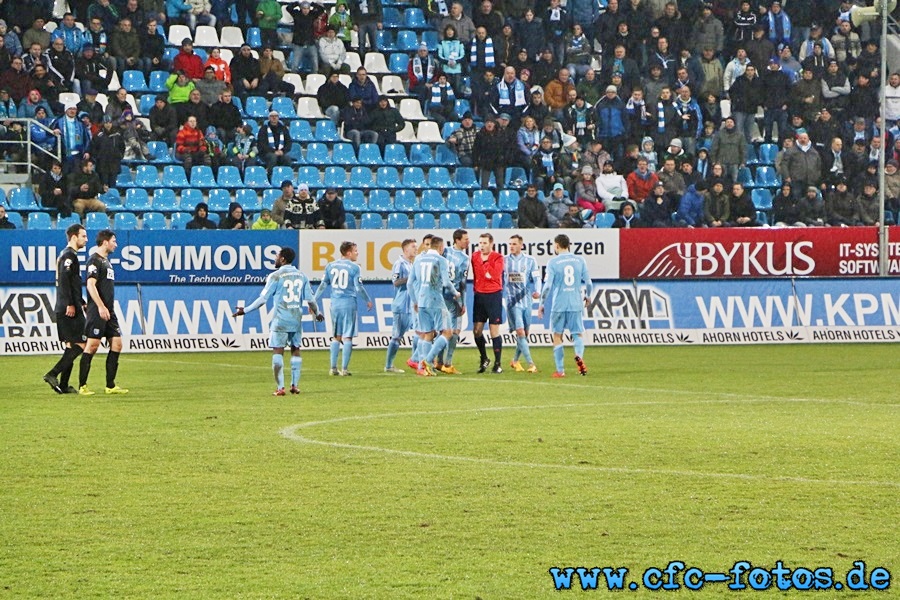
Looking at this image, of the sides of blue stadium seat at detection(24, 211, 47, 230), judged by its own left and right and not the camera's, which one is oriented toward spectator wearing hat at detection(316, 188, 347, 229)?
left

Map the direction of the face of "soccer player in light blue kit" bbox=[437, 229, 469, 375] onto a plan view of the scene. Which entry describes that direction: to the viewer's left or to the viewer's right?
to the viewer's right

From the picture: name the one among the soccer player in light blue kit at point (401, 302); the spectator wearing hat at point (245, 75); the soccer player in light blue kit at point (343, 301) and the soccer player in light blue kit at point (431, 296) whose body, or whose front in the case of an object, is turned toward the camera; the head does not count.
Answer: the spectator wearing hat

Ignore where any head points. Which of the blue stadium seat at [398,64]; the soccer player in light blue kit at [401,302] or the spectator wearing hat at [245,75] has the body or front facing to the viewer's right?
the soccer player in light blue kit

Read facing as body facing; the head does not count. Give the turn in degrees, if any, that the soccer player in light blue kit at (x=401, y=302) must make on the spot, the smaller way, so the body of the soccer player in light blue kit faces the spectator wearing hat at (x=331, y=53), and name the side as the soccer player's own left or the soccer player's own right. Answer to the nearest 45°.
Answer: approximately 90° to the soccer player's own left

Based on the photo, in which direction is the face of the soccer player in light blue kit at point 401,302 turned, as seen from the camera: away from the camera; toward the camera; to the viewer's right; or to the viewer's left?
to the viewer's right

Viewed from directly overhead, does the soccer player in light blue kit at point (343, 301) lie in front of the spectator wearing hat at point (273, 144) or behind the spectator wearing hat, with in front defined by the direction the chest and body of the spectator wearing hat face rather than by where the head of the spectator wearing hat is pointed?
in front

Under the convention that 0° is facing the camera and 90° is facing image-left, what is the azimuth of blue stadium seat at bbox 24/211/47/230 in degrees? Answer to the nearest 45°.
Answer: approximately 0°
